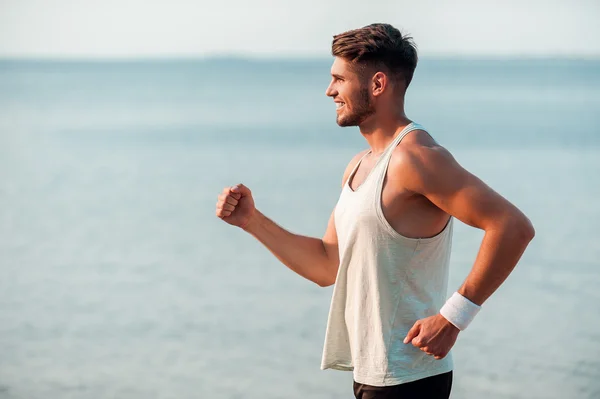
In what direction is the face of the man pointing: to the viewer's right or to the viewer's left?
to the viewer's left

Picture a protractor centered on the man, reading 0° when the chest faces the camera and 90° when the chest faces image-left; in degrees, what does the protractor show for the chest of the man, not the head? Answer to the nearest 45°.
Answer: approximately 90°
